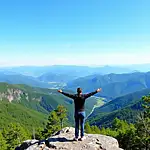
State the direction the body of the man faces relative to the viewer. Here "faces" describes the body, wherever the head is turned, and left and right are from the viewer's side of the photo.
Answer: facing away from the viewer
